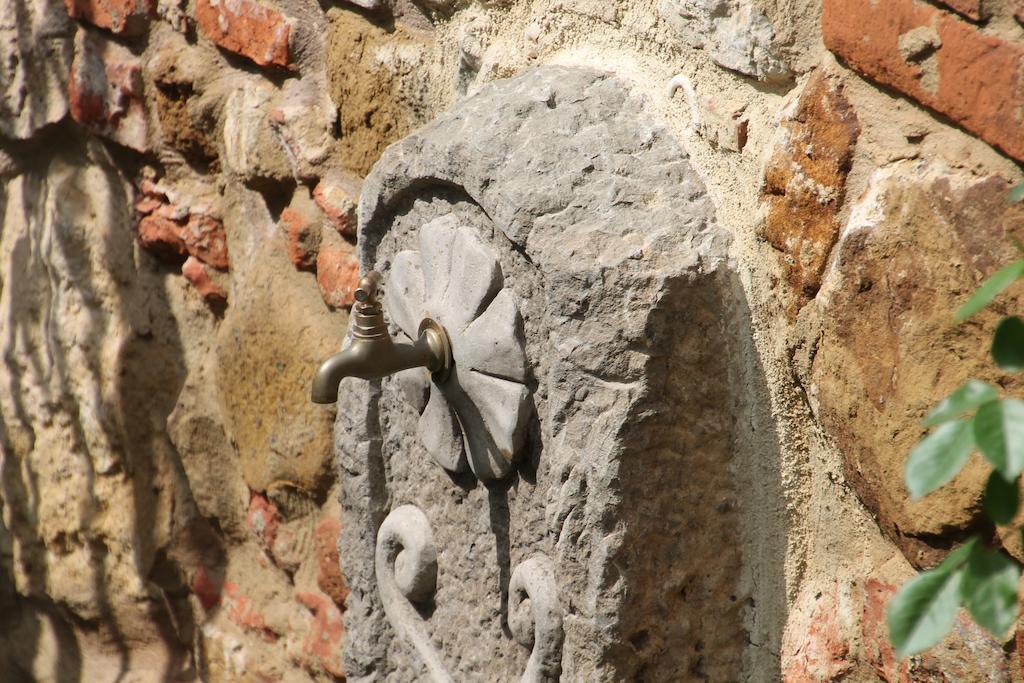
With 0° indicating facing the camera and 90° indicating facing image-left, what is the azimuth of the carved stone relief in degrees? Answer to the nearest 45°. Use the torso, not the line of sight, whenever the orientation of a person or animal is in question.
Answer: approximately 45°

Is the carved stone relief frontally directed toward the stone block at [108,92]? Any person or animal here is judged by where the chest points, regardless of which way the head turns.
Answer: no
